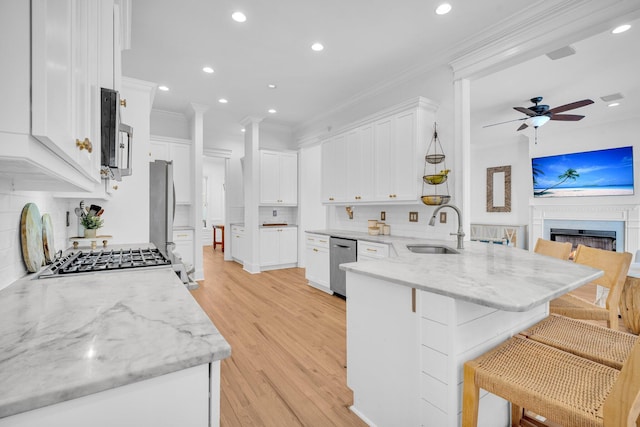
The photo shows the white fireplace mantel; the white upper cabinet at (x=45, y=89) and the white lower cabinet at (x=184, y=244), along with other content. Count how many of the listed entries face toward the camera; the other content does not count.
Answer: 2

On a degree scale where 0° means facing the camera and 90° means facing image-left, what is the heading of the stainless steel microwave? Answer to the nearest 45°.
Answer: approximately 270°

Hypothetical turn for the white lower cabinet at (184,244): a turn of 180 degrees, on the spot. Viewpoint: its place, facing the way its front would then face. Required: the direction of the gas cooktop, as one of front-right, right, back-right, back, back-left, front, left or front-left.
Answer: back

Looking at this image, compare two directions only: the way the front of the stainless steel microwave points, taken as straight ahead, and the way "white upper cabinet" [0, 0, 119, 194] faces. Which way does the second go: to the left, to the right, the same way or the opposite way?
the same way

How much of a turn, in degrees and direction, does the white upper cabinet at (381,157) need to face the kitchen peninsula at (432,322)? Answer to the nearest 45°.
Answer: approximately 45° to its left

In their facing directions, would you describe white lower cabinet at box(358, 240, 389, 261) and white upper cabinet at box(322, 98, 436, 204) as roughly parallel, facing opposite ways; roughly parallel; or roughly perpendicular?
roughly parallel

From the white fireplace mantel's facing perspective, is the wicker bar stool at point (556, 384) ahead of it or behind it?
ahead

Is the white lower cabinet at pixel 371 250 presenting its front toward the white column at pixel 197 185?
no

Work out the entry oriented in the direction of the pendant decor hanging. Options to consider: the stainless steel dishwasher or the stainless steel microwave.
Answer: the stainless steel microwave

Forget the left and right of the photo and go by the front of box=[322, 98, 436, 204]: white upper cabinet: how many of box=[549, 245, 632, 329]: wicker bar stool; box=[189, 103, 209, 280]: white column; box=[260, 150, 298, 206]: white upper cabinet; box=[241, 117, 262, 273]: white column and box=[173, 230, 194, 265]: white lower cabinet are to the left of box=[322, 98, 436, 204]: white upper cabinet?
1

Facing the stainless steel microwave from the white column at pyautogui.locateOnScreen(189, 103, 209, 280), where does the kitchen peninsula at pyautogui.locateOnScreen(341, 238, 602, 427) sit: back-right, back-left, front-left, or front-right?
front-left

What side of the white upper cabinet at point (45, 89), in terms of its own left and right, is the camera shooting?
right

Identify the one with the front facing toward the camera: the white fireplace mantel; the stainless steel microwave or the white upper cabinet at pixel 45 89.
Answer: the white fireplace mantel

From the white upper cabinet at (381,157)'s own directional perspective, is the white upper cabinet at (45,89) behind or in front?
in front

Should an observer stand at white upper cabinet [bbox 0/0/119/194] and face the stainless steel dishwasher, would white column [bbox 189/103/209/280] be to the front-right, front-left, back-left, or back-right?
front-left

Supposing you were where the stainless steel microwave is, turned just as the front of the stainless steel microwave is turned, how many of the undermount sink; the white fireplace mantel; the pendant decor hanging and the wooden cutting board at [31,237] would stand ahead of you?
3
